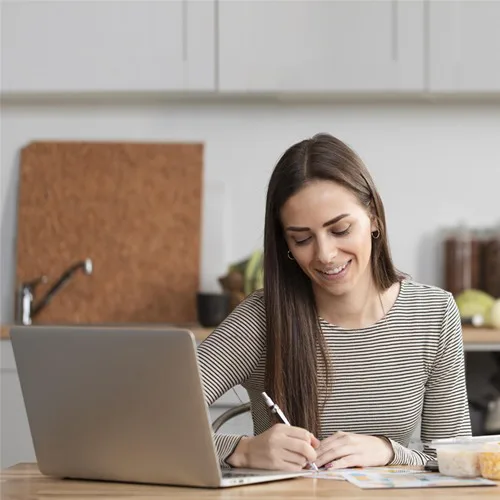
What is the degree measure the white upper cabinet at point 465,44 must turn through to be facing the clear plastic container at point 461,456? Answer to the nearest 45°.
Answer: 0° — it already faces it

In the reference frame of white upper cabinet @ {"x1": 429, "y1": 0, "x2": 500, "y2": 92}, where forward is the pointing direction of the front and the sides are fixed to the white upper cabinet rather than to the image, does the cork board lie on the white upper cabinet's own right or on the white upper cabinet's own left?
on the white upper cabinet's own right

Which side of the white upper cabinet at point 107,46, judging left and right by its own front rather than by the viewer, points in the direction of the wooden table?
front

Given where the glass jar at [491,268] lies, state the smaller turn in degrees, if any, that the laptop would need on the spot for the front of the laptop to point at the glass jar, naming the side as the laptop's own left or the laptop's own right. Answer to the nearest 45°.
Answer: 0° — it already faces it

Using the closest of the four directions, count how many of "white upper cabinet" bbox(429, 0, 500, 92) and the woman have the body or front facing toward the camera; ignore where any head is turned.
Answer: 2

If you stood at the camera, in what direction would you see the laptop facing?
facing away from the viewer and to the right of the viewer

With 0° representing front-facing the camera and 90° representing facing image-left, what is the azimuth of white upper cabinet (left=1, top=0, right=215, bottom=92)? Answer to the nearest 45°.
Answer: approximately 0°

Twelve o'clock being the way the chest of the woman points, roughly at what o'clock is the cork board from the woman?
The cork board is roughly at 5 o'clock from the woman.
